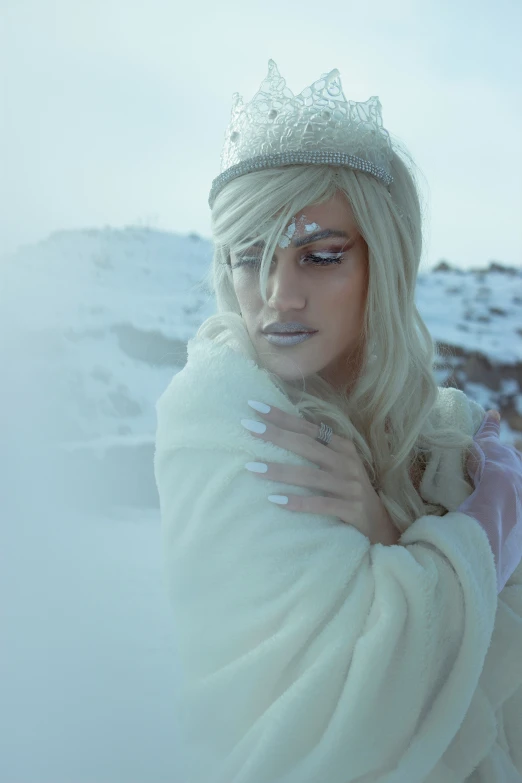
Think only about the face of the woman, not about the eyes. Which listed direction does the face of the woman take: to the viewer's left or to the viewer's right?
to the viewer's left

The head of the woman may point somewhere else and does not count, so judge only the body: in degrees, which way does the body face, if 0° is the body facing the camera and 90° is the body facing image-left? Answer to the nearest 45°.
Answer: approximately 315°
